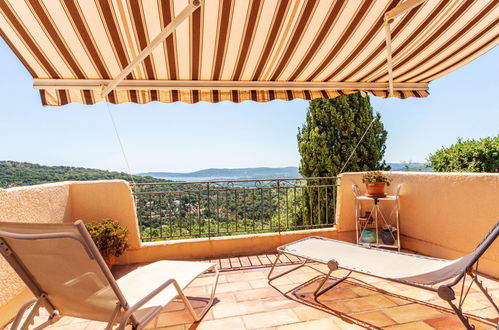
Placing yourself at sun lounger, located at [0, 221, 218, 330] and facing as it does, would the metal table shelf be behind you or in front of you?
in front

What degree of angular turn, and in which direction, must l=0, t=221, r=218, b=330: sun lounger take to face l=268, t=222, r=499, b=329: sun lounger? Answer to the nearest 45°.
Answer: approximately 45° to its right

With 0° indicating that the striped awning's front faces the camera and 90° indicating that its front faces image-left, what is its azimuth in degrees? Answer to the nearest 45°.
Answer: approximately 180°

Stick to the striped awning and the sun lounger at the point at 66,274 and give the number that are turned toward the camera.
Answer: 0

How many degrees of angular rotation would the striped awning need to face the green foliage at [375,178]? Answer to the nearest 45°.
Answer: approximately 45° to its right

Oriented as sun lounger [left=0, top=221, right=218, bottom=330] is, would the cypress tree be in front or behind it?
in front

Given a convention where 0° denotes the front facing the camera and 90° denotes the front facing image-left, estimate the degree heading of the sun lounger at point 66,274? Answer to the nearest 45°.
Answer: approximately 225°

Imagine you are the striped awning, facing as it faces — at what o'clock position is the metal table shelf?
The metal table shelf is roughly at 2 o'clock from the striped awning.
